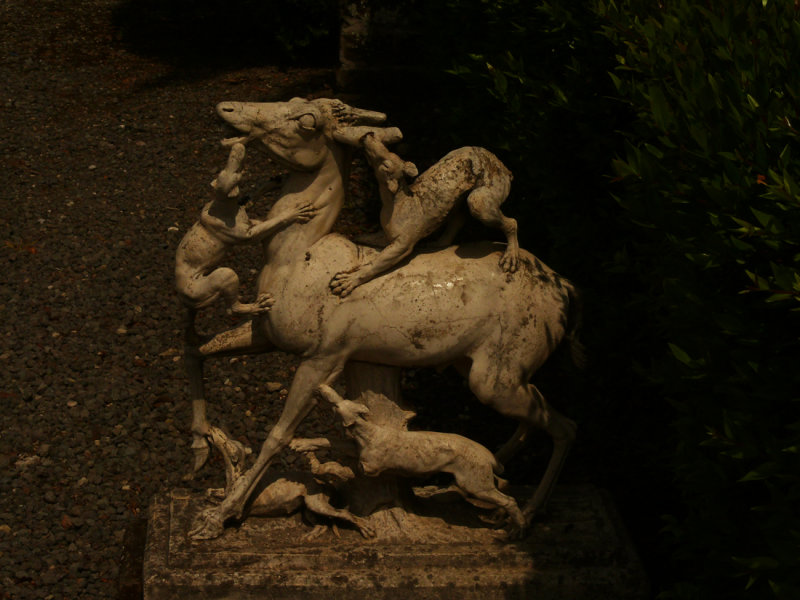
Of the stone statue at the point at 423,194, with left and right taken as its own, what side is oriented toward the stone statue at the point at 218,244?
front

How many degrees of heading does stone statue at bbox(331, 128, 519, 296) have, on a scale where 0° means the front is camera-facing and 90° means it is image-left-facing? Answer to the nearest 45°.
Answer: approximately 90°

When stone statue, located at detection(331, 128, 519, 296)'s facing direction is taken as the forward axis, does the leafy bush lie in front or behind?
behind

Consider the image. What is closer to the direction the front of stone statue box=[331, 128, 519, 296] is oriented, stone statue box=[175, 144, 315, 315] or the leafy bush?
the stone statue
